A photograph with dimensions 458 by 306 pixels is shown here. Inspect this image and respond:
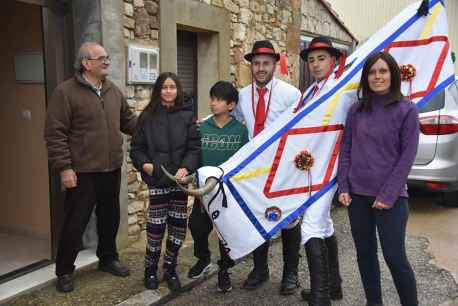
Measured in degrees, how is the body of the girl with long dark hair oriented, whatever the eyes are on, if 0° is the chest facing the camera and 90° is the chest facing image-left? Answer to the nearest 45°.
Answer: approximately 0°

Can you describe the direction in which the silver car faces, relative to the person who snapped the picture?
facing away from the viewer and to the right of the viewer

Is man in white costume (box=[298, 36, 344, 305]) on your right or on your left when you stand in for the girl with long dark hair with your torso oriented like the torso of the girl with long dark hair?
on your left

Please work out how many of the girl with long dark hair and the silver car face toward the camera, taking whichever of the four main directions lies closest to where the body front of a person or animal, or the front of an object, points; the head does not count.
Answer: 1

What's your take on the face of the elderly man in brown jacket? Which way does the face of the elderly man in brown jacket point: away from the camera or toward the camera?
toward the camera

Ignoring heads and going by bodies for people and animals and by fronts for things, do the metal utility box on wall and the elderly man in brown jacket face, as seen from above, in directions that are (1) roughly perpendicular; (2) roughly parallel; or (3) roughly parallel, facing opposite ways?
roughly parallel

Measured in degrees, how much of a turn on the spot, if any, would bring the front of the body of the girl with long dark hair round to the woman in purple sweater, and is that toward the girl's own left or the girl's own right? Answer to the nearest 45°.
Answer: approximately 45° to the girl's own left

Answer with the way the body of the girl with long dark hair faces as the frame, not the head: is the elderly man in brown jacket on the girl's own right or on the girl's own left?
on the girl's own right

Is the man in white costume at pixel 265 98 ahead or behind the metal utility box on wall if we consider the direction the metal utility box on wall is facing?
ahead

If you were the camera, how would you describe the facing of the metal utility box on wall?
facing the viewer and to the right of the viewer

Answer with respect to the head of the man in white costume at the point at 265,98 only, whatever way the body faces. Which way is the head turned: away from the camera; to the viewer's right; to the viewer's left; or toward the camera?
toward the camera

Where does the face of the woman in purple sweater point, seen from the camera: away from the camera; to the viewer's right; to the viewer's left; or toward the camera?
toward the camera
